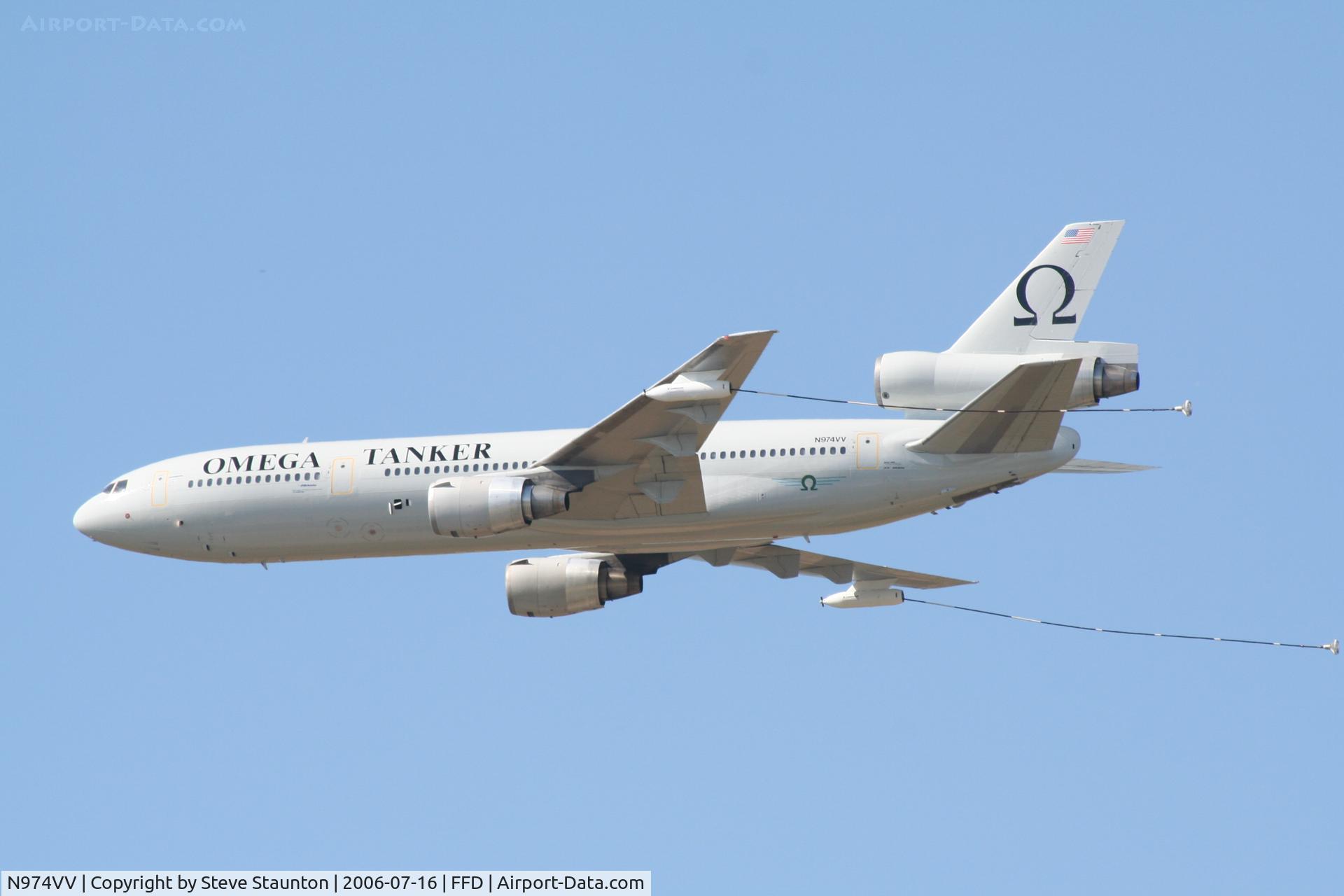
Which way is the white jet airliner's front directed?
to the viewer's left
